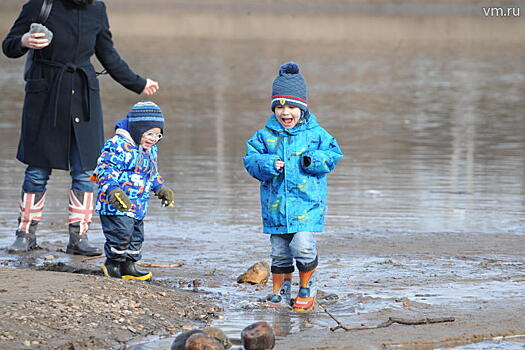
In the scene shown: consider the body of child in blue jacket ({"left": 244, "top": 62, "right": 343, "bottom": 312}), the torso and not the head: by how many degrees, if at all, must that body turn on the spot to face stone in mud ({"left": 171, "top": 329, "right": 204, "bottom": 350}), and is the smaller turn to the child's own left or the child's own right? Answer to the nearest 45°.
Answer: approximately 45° to the child's own right

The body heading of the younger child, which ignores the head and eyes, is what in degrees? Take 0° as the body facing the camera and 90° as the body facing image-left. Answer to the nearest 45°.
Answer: approximately 315°

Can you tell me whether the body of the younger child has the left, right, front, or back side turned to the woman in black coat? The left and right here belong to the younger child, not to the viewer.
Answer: back

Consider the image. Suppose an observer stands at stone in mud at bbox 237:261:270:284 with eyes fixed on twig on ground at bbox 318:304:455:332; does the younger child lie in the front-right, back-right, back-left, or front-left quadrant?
back-right
